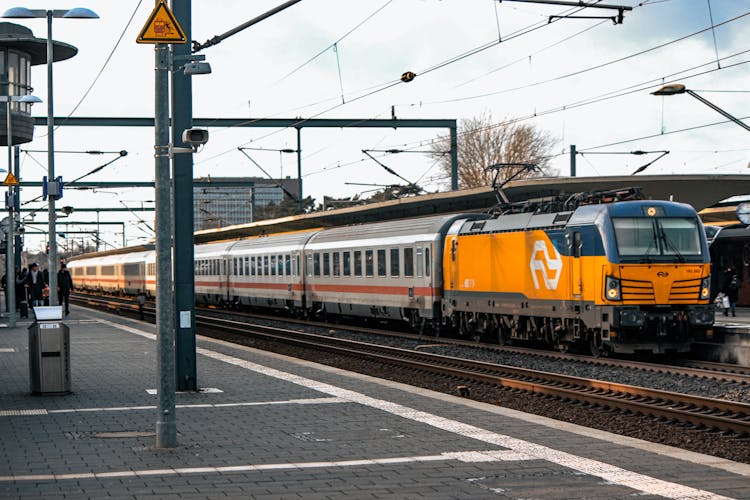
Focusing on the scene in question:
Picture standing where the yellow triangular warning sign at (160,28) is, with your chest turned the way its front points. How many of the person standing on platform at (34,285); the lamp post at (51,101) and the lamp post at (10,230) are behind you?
3

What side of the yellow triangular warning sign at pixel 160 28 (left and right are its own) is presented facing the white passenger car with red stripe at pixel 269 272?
back

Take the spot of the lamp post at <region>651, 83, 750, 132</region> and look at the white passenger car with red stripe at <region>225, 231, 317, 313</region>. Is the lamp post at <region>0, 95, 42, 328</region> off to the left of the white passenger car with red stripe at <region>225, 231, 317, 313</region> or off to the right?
left

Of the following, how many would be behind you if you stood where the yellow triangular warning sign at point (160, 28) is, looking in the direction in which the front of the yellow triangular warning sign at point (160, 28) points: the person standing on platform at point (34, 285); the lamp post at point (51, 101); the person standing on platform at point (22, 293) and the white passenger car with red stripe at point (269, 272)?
4

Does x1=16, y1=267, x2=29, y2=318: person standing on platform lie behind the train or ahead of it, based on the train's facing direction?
behind

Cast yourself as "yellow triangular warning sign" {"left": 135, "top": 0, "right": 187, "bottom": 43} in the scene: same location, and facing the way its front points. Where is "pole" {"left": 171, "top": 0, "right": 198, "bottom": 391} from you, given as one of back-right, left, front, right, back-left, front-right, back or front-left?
back

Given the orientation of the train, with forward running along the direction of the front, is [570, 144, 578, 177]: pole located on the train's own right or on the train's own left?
on the train's own left

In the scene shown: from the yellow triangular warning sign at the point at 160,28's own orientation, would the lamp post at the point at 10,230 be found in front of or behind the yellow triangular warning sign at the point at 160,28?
behind

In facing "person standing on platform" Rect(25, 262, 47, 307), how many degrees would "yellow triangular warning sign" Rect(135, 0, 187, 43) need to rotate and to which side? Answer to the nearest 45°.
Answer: approximately 180°

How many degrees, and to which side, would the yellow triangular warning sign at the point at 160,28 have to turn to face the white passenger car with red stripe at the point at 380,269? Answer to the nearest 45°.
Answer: approximately 180°

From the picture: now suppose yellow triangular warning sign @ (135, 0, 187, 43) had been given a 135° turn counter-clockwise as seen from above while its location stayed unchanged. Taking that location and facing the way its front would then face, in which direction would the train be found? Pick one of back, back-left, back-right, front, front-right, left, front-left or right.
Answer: front

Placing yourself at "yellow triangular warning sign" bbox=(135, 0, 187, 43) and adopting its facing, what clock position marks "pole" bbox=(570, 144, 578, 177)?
The pole is roughly at 7 o'clock from the yellow triangular warning sign.

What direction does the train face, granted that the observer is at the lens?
facing the viewer and to the right of the viewer
